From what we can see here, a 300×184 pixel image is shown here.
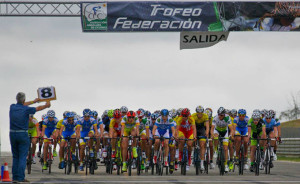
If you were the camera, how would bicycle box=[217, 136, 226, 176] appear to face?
facing the viewer

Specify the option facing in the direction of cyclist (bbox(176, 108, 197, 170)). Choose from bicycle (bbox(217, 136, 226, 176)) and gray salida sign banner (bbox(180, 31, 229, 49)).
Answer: the gray salida sign banner

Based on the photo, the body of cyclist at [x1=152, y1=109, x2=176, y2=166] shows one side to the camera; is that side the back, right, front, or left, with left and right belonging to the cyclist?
front

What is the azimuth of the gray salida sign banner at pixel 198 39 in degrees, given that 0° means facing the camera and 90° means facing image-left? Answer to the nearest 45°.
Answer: approximately 0°

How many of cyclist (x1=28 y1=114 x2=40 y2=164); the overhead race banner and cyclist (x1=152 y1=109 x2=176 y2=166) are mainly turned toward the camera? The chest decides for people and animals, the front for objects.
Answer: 3

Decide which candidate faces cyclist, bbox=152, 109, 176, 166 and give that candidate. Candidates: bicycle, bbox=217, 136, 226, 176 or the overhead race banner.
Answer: the overhead race banner

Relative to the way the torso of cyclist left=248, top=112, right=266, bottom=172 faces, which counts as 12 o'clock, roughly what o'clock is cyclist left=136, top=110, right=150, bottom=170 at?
cyclist left=136, top=110, right=150, bottom=170 is roughly at 3 o'clock from cyclist left=248, top=112, right=266, bottom=172.

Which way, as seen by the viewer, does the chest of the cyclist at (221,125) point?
toward the camera

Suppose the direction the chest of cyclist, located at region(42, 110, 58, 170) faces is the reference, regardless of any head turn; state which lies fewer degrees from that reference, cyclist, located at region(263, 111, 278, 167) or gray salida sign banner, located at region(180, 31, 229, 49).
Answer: the cyclist

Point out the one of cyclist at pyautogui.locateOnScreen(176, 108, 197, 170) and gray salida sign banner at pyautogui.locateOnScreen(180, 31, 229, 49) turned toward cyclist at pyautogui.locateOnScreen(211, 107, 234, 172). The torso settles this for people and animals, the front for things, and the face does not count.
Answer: the gray salida sign banner

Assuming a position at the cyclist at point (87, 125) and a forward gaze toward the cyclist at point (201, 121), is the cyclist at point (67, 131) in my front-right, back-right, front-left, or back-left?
back-right

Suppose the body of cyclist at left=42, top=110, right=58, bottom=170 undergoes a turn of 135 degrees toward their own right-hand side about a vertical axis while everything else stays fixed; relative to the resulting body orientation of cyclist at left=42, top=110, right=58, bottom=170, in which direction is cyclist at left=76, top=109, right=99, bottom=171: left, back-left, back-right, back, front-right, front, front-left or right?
back

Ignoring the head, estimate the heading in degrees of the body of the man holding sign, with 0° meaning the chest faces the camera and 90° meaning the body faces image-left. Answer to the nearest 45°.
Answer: approximately 225°
